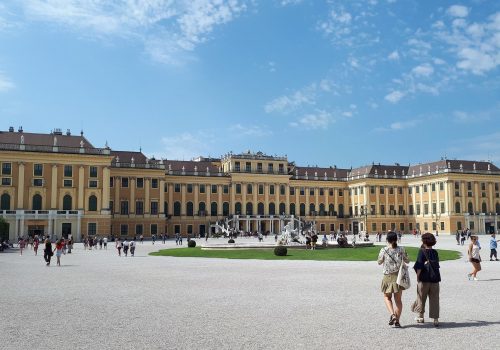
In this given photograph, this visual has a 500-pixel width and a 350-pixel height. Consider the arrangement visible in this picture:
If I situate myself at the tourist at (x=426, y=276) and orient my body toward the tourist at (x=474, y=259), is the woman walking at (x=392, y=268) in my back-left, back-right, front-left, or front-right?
back-left

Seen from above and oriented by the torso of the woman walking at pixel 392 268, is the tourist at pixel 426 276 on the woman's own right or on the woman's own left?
on the woman's own right

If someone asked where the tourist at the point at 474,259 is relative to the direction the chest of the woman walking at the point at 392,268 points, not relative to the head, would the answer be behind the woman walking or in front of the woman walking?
in front

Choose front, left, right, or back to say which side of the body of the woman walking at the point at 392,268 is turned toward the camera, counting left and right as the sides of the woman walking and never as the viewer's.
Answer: back
